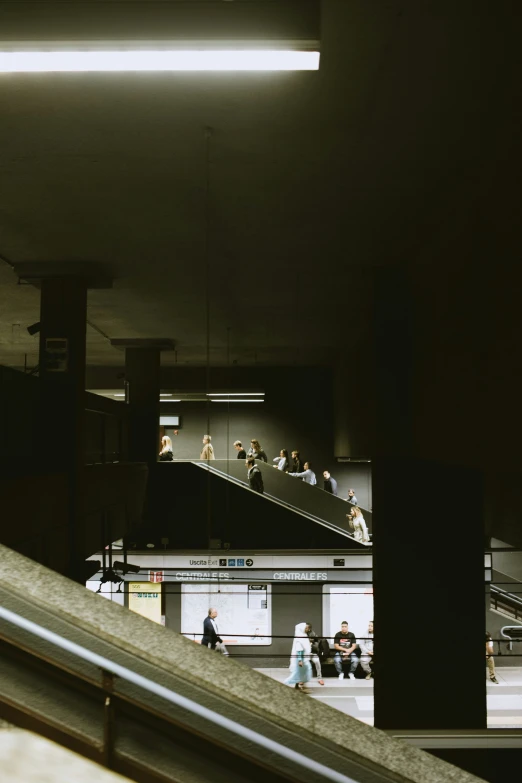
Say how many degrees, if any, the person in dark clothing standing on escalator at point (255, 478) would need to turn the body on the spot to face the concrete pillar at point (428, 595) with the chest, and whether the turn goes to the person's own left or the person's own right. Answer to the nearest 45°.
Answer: approximately 90° to the person's own left

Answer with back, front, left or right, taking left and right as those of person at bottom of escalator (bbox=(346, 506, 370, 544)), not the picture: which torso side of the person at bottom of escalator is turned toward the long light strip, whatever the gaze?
left

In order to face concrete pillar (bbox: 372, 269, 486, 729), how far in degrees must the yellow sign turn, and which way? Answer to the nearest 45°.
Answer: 0° — it already faces it

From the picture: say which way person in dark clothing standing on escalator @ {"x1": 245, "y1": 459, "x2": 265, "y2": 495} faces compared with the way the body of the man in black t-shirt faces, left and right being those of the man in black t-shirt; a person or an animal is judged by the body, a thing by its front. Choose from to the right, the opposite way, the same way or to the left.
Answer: to the right

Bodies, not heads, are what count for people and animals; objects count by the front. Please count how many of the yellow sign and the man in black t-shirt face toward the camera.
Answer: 2

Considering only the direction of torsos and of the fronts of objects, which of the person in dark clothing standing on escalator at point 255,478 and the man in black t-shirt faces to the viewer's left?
the person in dark clothing standing on escalator

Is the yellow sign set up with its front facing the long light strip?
yes

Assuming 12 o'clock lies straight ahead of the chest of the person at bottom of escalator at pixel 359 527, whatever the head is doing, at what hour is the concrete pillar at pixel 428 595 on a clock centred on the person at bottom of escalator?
The concrete pillar is roughly at 9 o'clock from the person at bottom of escalator.

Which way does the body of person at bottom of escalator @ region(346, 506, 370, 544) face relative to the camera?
to the viewer's left
